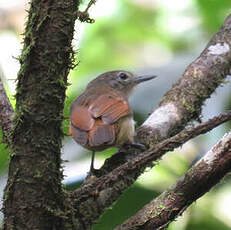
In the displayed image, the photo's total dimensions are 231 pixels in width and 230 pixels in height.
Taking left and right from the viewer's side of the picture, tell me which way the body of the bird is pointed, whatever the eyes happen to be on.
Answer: facing away from the viewer and to the right of the viewer
